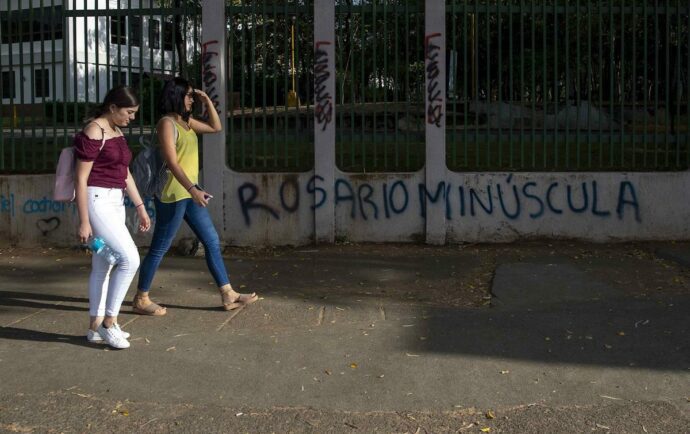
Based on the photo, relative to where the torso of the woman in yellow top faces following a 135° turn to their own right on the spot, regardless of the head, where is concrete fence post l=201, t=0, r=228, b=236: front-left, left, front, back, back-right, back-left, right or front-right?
back-right

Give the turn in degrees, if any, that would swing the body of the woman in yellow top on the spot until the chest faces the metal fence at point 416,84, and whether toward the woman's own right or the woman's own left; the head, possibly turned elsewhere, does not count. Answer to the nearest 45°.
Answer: approximately 45° to the woman's own left

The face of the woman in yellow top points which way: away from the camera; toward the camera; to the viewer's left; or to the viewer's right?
to the viewer's right

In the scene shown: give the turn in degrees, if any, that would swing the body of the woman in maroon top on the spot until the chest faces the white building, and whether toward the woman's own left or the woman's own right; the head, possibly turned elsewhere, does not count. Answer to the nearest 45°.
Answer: approximately 135° to the woman's own left

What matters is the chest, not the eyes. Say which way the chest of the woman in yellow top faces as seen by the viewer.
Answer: to the viewer's right

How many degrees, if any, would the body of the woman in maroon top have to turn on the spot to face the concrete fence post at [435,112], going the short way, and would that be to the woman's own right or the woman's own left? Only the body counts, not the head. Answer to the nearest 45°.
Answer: approximately 90° to the woman's own left
